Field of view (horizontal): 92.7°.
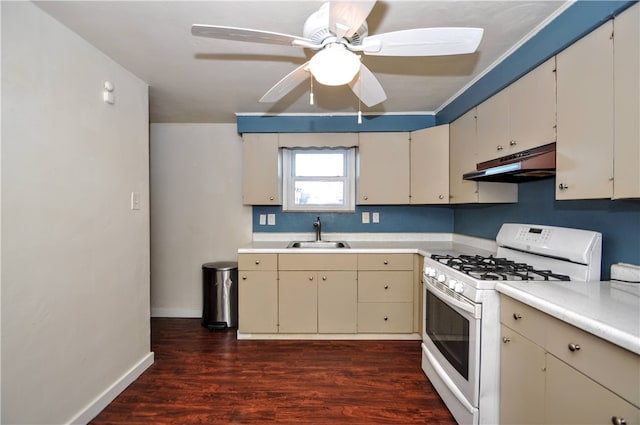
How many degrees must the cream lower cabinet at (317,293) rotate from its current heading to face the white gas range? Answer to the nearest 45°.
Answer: approximately 45° to its left

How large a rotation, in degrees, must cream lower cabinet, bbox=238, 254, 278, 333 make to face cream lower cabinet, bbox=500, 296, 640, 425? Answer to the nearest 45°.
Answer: approximately 45° to its left

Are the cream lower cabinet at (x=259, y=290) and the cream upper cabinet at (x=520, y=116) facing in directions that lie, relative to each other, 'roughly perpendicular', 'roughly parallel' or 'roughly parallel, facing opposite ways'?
roughly perpendicular

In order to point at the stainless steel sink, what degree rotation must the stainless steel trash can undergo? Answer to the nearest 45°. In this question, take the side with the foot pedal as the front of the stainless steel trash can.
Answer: approximately 90° to its left

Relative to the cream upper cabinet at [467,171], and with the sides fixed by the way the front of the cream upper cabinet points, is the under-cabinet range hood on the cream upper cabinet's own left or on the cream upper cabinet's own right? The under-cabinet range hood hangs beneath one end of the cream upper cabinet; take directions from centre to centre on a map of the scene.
on the cream upper cabinet's own left

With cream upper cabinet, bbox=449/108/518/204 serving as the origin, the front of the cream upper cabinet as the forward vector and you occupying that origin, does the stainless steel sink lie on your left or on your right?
on your right
